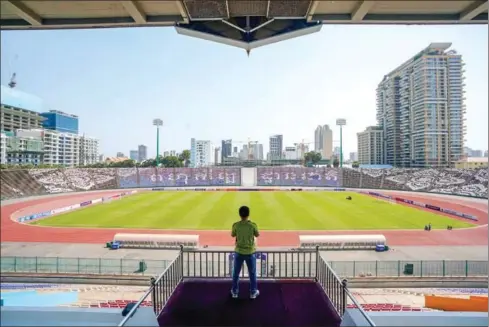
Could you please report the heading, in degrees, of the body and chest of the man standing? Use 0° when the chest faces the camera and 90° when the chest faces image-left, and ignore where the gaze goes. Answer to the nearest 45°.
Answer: approximately 180°

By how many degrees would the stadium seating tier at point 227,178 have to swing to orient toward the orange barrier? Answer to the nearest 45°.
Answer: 0° — it already faces it

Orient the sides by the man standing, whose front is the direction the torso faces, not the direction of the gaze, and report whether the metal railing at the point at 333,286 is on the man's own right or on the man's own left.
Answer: on the man's own right

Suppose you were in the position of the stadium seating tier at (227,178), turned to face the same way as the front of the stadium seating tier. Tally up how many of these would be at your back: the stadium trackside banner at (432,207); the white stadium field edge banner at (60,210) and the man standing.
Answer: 0

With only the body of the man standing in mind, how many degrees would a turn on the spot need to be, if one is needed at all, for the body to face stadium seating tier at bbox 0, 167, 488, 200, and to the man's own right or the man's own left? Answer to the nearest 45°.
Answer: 0° — they already face it

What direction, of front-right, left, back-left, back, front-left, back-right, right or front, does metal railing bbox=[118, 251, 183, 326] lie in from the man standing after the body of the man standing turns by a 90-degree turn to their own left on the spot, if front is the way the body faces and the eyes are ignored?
front

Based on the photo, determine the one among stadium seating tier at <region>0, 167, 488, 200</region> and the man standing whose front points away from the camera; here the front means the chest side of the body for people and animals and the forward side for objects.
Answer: the man standing

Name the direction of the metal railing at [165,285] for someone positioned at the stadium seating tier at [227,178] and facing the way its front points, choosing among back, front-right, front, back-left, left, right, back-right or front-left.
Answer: front

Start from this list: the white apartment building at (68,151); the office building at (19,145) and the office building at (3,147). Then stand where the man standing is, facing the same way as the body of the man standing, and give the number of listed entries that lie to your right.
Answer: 0

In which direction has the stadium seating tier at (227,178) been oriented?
toward the camera

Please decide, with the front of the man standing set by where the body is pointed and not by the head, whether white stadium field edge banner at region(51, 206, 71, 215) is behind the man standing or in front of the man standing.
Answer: in front

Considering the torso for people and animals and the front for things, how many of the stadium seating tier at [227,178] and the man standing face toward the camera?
1

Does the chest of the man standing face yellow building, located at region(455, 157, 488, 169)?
no

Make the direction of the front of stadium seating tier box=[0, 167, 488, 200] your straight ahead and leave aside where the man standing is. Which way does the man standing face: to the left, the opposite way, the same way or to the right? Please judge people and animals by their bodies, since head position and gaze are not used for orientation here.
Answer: the opposite way

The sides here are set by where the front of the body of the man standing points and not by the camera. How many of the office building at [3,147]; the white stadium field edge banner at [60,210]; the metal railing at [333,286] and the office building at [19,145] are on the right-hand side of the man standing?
1
